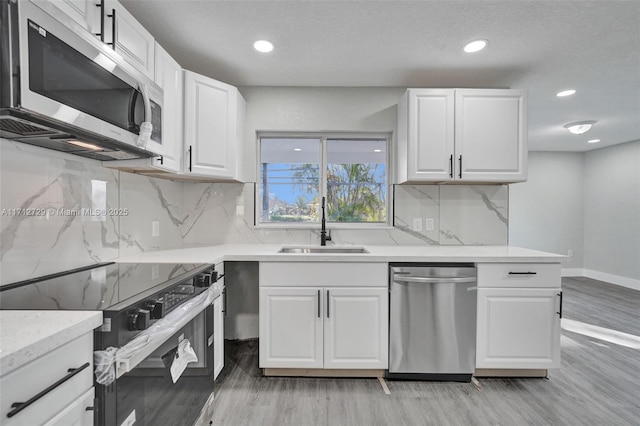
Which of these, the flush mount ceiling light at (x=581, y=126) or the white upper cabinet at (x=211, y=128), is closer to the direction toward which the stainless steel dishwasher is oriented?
the white upper cabinet

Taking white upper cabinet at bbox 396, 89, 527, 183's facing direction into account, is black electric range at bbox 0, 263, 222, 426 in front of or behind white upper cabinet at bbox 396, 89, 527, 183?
in front

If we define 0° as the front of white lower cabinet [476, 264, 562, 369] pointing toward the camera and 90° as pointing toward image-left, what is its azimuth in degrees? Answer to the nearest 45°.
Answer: approximately 0°

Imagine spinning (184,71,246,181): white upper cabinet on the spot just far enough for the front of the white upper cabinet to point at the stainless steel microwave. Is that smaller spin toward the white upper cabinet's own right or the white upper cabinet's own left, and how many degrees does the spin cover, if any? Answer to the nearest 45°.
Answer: approximately 90° to the white upper cabinet's own right

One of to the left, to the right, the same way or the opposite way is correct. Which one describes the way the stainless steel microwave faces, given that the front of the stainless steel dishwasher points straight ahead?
to the left

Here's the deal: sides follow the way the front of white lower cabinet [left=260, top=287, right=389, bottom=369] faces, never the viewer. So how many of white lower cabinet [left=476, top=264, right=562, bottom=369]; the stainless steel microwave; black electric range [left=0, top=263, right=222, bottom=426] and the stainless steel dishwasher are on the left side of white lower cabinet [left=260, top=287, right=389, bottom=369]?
2

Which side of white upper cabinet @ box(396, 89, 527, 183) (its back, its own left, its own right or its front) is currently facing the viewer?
front

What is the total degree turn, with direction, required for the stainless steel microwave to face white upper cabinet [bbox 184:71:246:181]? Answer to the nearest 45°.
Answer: approximately 90° to its left

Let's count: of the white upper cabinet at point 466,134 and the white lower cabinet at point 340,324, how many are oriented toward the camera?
2

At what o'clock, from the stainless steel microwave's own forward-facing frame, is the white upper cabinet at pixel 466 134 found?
The white upper cabinet is roughly at 11 o'clock from the stainless steel microwave.

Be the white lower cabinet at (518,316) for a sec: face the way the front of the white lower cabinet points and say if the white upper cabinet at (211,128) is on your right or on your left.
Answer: on your right

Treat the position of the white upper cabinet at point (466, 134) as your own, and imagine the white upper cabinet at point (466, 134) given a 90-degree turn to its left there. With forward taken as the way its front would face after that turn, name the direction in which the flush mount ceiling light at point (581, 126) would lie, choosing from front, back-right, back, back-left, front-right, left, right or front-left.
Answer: front-left

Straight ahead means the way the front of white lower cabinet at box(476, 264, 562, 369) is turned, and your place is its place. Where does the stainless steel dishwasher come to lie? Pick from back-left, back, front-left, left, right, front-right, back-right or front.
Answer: front-right

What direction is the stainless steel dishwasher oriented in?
toward the camera

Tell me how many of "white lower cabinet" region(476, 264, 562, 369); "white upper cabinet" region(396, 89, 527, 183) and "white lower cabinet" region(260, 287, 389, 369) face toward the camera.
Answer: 3

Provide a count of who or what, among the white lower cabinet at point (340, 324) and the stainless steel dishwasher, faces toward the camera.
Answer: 2

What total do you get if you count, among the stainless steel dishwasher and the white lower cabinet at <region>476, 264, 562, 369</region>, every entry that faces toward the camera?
2

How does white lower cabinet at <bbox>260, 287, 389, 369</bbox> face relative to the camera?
toward the camera

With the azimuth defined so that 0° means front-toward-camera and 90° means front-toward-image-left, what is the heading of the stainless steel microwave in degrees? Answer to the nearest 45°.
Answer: approximately 315°
